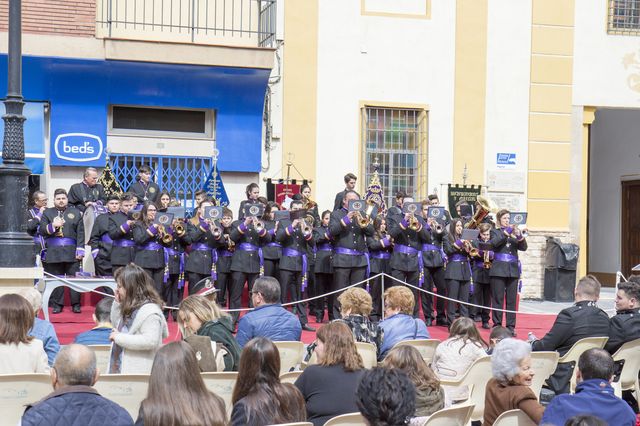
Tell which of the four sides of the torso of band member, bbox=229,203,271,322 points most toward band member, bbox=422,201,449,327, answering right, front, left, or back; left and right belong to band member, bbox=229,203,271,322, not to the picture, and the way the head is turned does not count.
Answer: left

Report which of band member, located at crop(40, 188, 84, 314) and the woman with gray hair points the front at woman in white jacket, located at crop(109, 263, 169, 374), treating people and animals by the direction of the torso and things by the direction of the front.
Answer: the band member

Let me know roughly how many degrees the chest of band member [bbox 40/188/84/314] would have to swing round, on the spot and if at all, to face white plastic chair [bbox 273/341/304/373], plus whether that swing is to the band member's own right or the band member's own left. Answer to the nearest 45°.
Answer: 0° — they already face it

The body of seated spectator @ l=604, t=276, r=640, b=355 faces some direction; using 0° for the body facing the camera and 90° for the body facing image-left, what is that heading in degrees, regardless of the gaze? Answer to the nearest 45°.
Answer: approximately 135°

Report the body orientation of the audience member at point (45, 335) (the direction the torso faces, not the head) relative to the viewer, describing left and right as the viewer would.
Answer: facing away from the viewer

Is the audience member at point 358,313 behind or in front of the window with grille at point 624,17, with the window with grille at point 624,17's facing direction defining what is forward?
in front

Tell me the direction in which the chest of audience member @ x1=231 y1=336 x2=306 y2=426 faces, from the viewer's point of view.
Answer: away from the camera

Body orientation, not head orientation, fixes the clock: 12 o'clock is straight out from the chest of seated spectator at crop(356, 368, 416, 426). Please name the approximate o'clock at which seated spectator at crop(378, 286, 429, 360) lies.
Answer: seated spectator at crop(378, 286, 429, 360) is roughly at 12 o'clock from seated spectator at crop(356, 368, 416, 426).

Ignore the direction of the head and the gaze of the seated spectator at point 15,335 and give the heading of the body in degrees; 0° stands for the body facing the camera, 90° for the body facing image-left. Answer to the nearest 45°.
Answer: approximately 180°

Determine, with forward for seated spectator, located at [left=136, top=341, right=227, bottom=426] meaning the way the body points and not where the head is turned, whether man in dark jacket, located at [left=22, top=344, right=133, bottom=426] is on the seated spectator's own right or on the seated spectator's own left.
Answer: on the seated spectator's own left

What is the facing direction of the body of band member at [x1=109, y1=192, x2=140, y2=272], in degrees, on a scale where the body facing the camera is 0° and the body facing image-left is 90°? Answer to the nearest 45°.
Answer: approximately 315°

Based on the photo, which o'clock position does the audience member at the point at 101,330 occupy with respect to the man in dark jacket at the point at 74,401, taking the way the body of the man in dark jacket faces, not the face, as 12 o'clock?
The audience member is roughly at 12 o'clock from the man in dark jacket.

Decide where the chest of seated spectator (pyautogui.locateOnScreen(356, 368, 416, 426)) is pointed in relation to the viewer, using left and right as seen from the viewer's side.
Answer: facing away from the viewer
